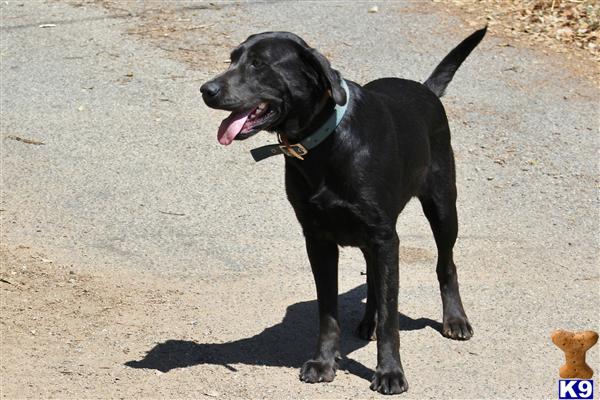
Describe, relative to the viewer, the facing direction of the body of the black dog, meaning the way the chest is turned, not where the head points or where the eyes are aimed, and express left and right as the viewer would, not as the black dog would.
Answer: facing the viewer and to the left of the viewer
